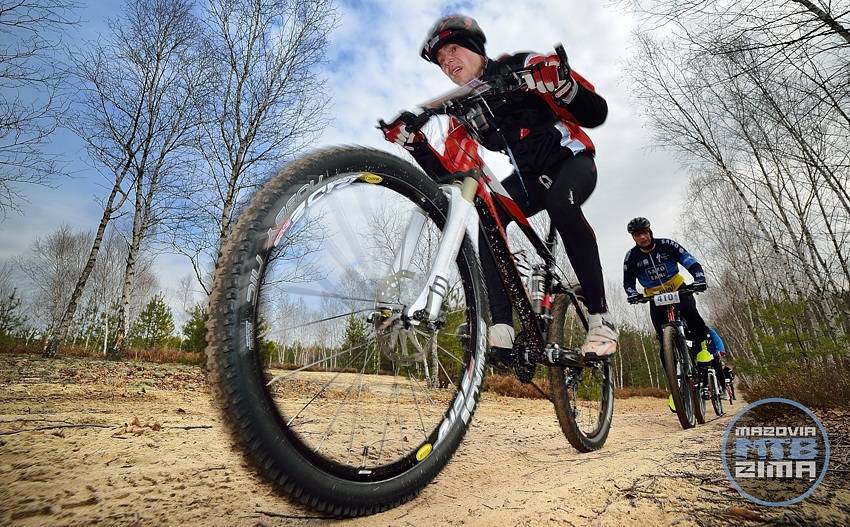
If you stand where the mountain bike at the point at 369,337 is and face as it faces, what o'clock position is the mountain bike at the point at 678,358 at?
the mountain bike at the point at 678,358 is roughly at 6 o'clock from the mountain bike at the point at 369,337.

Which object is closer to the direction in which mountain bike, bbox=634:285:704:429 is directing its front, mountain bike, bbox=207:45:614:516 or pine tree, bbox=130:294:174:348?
the mountain bike

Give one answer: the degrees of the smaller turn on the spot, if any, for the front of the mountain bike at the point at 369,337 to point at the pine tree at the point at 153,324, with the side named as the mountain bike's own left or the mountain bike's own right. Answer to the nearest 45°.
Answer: approximately 90° to the mountain bike's own right

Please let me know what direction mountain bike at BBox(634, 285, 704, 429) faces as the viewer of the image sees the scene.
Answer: facing the viewer

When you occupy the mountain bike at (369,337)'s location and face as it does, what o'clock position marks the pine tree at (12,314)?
The pine tree is roughly at 3 o'clock from the mountain bike.

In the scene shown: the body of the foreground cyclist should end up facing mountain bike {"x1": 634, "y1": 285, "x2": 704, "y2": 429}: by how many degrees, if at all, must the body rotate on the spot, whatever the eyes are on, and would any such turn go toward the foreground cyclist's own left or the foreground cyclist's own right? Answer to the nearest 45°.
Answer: approximately 180°

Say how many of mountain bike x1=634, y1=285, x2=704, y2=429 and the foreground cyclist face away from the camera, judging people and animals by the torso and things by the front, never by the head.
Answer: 0

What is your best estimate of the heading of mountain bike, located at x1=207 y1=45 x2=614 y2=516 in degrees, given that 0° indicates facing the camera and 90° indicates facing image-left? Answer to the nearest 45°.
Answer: approximately 45°

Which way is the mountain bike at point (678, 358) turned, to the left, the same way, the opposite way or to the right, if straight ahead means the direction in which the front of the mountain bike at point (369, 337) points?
the same way

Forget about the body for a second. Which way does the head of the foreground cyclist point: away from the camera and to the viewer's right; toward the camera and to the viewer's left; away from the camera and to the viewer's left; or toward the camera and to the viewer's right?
toward the camera and to the viewer's left

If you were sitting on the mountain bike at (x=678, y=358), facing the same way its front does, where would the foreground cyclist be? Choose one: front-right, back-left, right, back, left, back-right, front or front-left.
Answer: front
